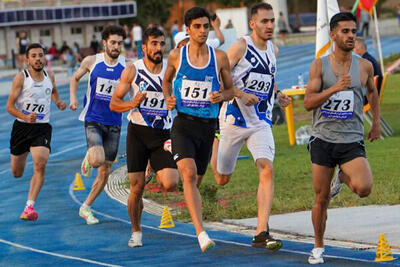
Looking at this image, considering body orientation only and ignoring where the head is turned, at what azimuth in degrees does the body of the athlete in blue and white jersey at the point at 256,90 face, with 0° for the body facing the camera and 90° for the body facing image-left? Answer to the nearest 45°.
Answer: approximately 315°

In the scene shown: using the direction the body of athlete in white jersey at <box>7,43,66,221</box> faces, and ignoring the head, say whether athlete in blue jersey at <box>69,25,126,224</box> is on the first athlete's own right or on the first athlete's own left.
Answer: on the first athlete's own left

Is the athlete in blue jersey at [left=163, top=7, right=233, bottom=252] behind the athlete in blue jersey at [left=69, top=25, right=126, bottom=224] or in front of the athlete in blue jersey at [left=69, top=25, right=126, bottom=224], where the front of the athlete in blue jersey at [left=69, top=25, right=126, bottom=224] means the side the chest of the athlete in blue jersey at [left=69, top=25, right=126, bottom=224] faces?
in front

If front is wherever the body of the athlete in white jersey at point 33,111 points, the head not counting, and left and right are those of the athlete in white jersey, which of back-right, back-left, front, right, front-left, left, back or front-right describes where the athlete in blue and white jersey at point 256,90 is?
front-left

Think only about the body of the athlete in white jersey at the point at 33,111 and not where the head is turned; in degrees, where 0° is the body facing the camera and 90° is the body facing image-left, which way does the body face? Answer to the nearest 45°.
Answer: approximately 0°

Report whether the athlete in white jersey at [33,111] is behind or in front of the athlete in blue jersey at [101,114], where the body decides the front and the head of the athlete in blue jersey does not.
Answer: behind

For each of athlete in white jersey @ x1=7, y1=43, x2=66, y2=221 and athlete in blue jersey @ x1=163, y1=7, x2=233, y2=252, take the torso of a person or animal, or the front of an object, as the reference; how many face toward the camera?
2

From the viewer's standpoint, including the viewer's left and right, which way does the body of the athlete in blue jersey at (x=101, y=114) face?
facing the viewer and to the right of the viewer
